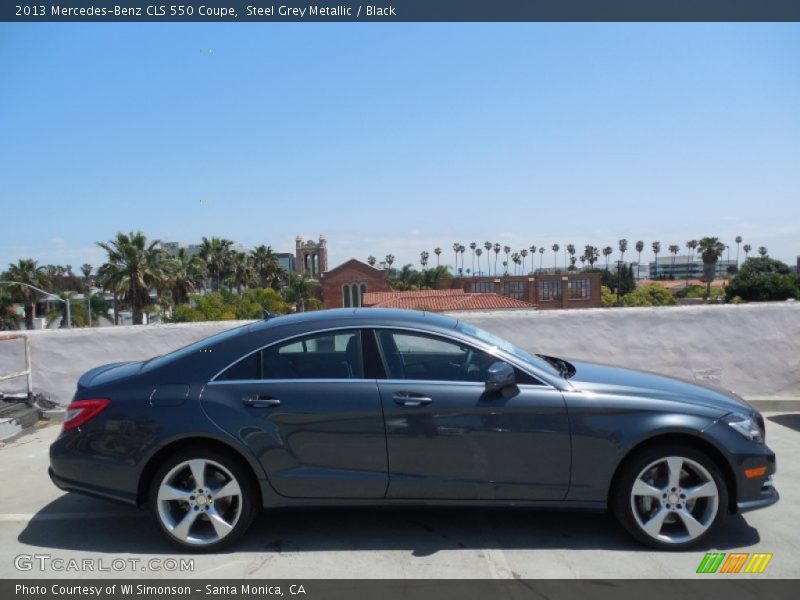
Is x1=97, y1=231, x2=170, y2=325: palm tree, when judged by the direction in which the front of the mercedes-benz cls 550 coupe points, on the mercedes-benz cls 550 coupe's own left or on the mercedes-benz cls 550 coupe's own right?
on the mercedes-benz cls 550 coupe's own left

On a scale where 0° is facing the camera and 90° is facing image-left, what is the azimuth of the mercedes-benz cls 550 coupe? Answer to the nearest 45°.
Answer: approximately 270°
